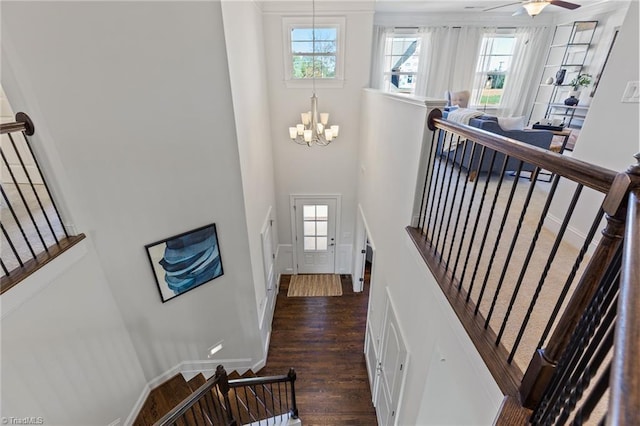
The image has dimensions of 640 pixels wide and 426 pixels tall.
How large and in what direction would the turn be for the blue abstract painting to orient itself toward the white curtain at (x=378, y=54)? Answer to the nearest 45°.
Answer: approximately 90° to its left

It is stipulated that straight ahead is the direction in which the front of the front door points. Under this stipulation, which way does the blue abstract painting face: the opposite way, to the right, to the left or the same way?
to the left

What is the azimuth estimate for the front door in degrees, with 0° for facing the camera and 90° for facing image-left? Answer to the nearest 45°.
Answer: approximately 0°

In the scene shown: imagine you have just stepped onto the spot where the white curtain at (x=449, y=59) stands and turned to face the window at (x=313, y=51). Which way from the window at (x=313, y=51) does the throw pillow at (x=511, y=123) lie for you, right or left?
left

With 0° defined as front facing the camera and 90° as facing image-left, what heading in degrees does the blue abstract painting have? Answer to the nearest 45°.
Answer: approximately 315°

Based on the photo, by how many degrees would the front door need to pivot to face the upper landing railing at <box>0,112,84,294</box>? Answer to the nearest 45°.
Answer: approximately 45° to its right

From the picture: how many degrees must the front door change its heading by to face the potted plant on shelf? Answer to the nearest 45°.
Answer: approximately 90° to its left

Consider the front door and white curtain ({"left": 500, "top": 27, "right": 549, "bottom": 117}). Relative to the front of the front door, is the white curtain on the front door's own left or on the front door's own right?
on the front door's own left
